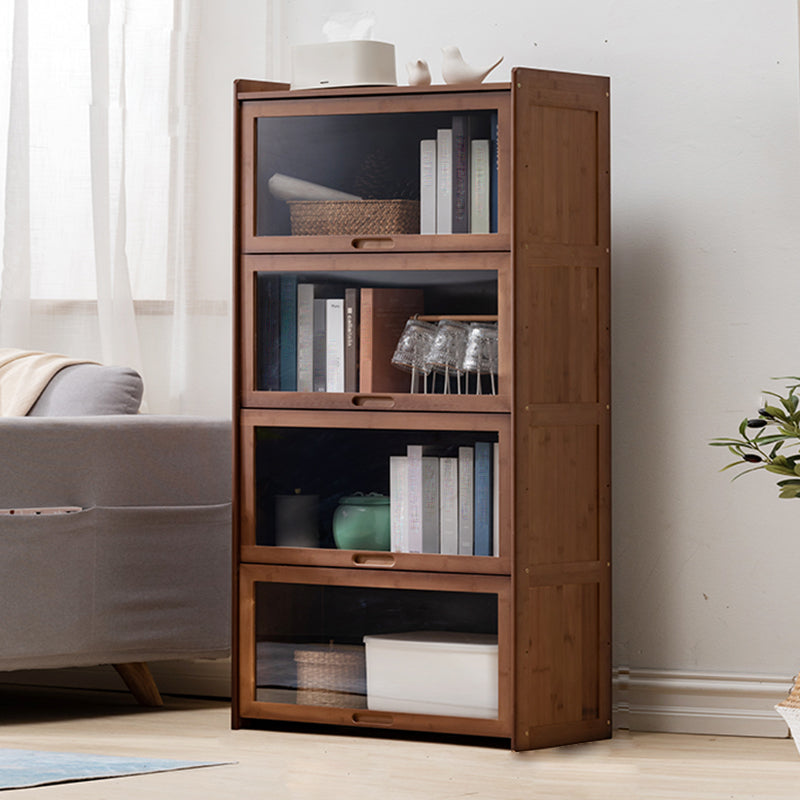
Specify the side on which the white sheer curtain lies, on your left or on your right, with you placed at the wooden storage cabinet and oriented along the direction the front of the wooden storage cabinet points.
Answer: on your right

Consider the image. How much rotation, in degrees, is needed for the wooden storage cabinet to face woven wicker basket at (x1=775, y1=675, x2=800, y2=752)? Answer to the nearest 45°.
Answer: approximately 90° to its left

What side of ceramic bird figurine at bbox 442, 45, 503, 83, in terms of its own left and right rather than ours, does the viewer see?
left

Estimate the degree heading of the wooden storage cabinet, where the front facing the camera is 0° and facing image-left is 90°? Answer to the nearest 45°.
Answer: approximately 45°
